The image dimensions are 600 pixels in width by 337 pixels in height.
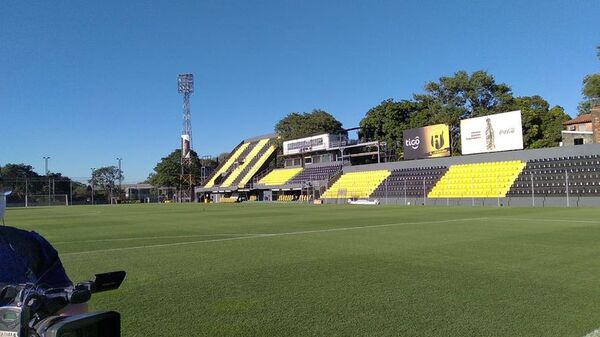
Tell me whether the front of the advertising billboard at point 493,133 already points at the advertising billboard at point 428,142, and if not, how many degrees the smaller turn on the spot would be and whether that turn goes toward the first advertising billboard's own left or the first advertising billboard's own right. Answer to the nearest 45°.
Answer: approximately 90° to the first advertising billboard's own right

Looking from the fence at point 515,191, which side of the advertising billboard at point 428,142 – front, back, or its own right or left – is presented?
left

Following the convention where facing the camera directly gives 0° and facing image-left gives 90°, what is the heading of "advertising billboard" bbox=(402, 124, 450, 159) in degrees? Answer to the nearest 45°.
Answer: approximately 45°

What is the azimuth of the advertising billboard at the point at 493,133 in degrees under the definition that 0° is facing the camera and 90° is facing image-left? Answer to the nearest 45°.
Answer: approximately 45°

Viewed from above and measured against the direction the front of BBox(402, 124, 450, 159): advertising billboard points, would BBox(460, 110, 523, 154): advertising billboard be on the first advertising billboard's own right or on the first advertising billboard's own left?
on the first advertising billboard's own left

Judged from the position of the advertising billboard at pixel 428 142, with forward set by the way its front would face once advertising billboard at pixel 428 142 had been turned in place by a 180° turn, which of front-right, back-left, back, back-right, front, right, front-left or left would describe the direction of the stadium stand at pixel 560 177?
right

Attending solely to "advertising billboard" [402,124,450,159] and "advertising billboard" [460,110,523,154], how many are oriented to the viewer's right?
0

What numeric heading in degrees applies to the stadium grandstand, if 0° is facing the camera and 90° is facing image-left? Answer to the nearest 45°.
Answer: approximately 45°
